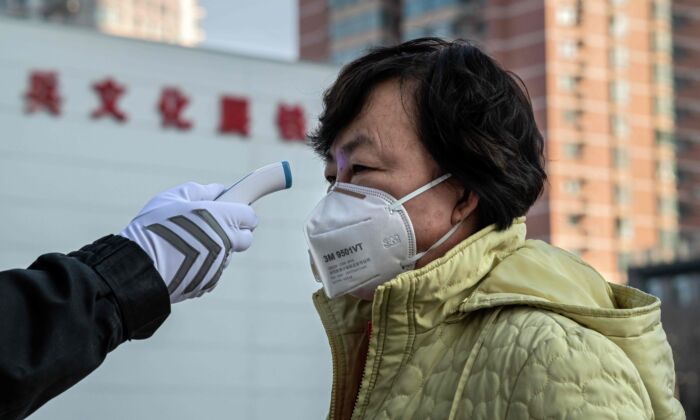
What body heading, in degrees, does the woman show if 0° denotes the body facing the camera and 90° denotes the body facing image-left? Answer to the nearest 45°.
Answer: approximately 45°

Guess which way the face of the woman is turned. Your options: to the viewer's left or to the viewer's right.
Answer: to the viewer's left
